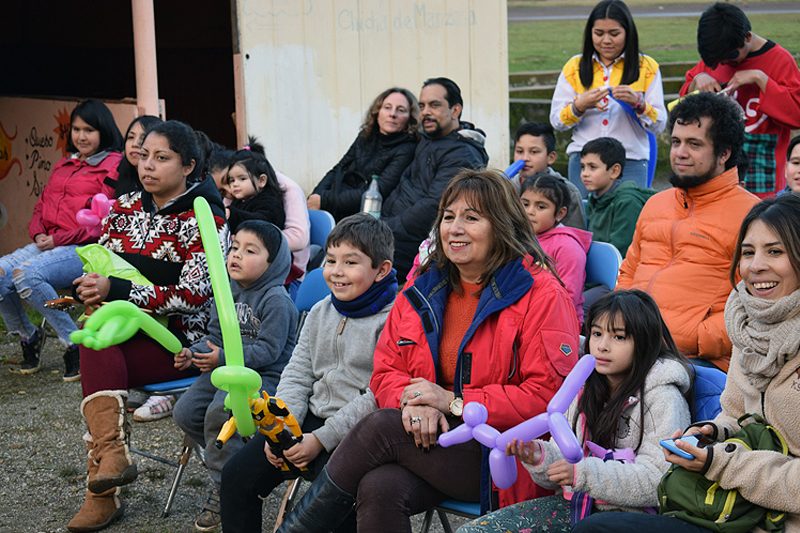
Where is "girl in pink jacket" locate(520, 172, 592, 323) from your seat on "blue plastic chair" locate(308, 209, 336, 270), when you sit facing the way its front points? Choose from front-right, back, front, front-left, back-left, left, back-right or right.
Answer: left

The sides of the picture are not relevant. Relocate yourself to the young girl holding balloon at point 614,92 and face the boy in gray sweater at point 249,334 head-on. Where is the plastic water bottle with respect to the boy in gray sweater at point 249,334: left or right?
right

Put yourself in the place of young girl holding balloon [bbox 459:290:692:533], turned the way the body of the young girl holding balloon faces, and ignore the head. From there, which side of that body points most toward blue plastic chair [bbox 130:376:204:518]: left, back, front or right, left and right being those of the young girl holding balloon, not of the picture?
right

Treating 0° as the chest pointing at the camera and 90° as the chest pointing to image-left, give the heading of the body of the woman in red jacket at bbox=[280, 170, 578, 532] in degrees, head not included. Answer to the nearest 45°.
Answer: approximately 45°

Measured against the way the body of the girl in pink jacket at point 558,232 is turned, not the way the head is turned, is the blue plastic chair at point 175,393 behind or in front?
in front

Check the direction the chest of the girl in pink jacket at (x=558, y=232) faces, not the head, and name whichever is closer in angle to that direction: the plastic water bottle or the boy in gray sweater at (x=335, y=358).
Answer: the boy in gray sweater

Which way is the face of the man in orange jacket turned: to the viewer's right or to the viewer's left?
to the viewer's left

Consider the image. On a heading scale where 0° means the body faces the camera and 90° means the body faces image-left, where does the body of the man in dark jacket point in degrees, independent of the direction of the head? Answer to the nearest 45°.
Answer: approximately 45°
